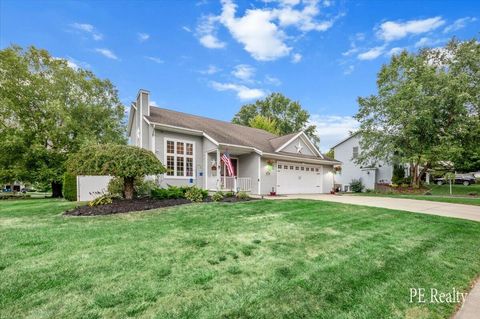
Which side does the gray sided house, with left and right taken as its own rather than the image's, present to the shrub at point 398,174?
left

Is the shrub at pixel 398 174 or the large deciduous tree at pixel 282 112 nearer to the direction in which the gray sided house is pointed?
the shrub

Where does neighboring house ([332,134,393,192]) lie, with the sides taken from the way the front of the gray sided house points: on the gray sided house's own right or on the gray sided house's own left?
on the gray sided house's own left

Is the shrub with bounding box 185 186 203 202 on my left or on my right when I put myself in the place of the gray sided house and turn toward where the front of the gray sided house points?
on my right

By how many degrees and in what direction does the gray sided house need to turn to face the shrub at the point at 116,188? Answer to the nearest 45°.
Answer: approximately 90° to its right

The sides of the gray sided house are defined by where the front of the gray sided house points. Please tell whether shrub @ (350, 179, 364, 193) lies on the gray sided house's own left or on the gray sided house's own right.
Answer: on the gray sided house's own left

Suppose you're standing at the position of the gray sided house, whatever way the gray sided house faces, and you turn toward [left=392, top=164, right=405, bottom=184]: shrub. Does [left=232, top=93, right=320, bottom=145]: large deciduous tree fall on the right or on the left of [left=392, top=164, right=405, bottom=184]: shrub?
left

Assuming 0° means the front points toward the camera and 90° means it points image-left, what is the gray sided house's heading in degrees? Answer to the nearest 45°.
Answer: approximately 315°

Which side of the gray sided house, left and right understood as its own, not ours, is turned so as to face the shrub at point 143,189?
right
